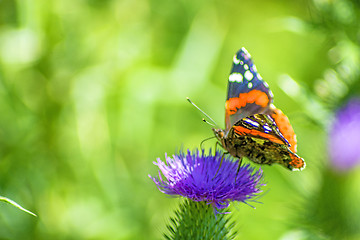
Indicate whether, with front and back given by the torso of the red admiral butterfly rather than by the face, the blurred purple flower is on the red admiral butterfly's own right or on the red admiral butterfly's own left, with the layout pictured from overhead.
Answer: on the red admiral butterfly's own right

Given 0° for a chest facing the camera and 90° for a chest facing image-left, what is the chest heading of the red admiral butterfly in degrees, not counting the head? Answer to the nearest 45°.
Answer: approximately 90°
